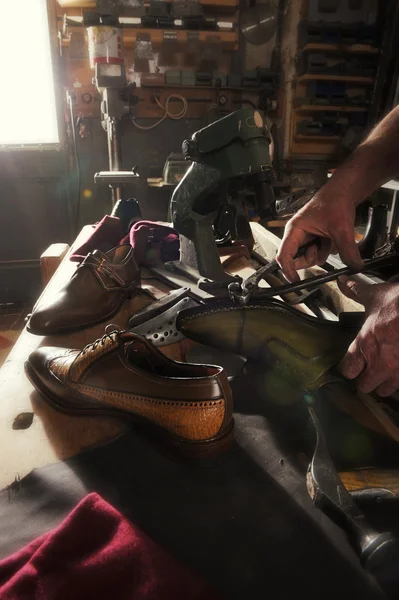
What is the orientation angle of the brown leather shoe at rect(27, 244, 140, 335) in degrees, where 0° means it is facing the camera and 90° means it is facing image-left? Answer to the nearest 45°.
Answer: approximately 45°

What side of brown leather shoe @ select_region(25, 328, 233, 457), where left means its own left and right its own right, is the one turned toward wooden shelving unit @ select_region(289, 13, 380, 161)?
right

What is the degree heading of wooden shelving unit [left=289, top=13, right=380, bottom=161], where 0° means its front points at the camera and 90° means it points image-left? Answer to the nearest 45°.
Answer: approximately 0°

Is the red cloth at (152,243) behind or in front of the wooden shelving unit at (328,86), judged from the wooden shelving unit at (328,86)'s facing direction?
in front

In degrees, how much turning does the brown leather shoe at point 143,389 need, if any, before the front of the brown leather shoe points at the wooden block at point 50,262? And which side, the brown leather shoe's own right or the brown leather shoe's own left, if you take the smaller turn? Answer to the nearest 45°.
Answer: approximately 45° to the brown leather shoe's own right

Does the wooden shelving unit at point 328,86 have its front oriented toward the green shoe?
yes

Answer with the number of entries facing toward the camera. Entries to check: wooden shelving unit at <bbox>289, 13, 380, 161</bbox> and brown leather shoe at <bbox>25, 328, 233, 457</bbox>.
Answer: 1

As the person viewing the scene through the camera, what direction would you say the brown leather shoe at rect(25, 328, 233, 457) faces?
facing away from the viewer and to the left of the viewer

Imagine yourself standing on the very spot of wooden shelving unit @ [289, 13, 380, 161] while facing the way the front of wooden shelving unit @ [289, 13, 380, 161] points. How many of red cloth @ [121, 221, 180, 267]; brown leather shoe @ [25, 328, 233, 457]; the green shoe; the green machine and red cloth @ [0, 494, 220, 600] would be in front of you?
5
